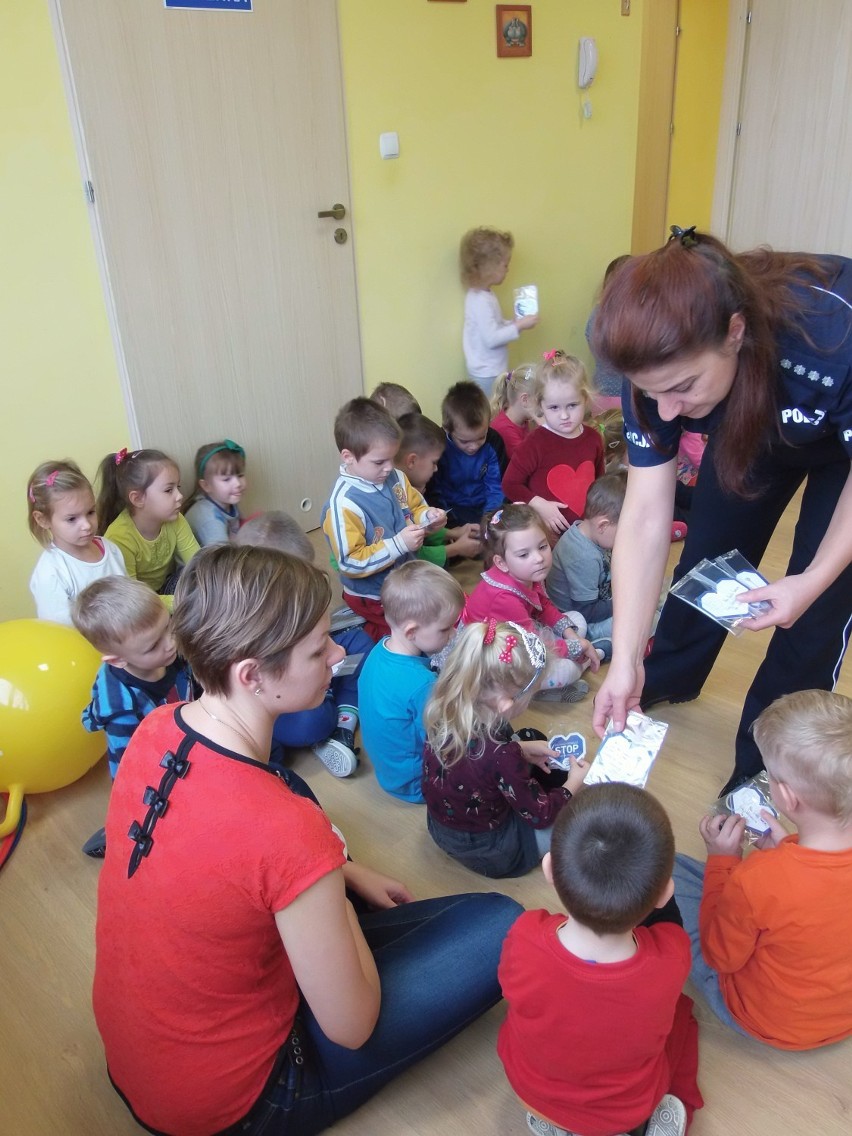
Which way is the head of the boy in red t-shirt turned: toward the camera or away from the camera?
away from the camera

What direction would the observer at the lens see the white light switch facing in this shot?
facing the viewer

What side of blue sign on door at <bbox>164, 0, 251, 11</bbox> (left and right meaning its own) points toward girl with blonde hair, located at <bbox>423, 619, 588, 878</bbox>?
front

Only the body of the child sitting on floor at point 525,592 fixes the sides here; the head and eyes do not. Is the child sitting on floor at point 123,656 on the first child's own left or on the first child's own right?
on the first child's own right

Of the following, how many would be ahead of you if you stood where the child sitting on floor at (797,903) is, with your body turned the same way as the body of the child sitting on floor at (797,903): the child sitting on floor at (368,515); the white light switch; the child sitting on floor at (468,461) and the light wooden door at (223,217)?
4

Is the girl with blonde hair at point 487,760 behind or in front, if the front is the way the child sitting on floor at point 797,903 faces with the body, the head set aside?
in front

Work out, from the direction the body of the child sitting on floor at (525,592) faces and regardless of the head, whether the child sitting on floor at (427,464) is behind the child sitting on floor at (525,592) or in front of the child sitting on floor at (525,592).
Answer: behind

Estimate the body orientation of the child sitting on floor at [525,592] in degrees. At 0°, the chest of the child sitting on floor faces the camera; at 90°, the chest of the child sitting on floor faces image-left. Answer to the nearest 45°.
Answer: approximately 315°

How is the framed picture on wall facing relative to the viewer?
toward the camera

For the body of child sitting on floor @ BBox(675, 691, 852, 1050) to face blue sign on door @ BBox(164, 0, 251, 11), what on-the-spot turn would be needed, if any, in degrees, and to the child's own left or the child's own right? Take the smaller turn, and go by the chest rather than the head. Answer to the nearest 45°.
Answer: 0° — they already face it

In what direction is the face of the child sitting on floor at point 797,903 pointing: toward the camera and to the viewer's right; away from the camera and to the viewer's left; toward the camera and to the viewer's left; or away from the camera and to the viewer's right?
away from the camera and to the viewer's left

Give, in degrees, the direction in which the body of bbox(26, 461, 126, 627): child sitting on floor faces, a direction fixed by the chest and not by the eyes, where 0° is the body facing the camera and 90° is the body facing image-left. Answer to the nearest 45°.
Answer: approximately 315°

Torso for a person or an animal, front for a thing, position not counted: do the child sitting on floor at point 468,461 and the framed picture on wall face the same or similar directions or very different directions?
same or similar directions

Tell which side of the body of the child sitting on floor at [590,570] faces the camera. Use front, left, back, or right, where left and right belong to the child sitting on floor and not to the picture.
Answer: right

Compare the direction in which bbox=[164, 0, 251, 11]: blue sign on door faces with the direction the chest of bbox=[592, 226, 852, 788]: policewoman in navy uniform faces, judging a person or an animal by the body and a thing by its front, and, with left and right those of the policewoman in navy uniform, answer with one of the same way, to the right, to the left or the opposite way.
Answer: to the left

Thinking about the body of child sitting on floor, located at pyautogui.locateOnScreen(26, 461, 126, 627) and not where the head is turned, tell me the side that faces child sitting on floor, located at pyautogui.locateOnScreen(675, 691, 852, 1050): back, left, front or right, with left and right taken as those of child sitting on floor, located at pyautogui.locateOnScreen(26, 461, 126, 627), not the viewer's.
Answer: front

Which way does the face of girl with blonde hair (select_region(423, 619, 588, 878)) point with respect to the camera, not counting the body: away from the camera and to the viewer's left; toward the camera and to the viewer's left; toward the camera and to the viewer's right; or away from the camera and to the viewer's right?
away from the camera and to the viewer's right
